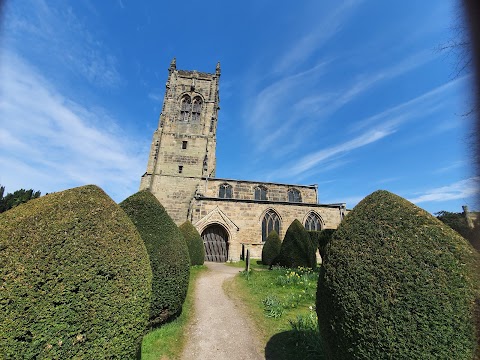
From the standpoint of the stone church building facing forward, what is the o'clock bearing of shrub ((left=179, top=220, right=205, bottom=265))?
The shrub is roughly at 12 o'clock from the stone church building.

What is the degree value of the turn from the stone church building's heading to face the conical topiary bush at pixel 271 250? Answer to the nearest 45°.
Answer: approximately 45° to its left

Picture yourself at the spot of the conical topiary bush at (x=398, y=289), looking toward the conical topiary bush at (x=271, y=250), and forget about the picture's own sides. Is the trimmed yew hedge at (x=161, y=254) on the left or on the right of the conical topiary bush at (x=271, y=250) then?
left

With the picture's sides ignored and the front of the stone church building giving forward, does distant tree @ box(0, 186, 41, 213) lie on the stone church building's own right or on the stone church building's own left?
on the stone church building's own right

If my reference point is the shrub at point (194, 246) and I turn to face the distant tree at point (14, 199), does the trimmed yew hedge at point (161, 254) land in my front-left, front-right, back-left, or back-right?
back-left

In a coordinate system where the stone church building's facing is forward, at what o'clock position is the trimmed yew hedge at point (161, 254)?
The trimmed yew hedge is roughly at 12 o'clock from the stone church building.

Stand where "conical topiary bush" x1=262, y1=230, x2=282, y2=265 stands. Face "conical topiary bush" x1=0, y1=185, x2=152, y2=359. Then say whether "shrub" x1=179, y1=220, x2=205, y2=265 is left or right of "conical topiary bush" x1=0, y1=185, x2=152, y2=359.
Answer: right

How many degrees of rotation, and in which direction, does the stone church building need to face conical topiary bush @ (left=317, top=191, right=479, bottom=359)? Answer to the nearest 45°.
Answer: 0° — it already faces it

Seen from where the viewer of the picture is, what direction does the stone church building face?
facing the viewer

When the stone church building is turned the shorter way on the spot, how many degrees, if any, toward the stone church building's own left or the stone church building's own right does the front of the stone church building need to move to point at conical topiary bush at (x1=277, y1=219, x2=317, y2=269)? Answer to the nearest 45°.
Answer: approximately 45° to the stone church building's own left

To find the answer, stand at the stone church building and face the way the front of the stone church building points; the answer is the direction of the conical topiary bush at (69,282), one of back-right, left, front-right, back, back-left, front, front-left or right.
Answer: front
